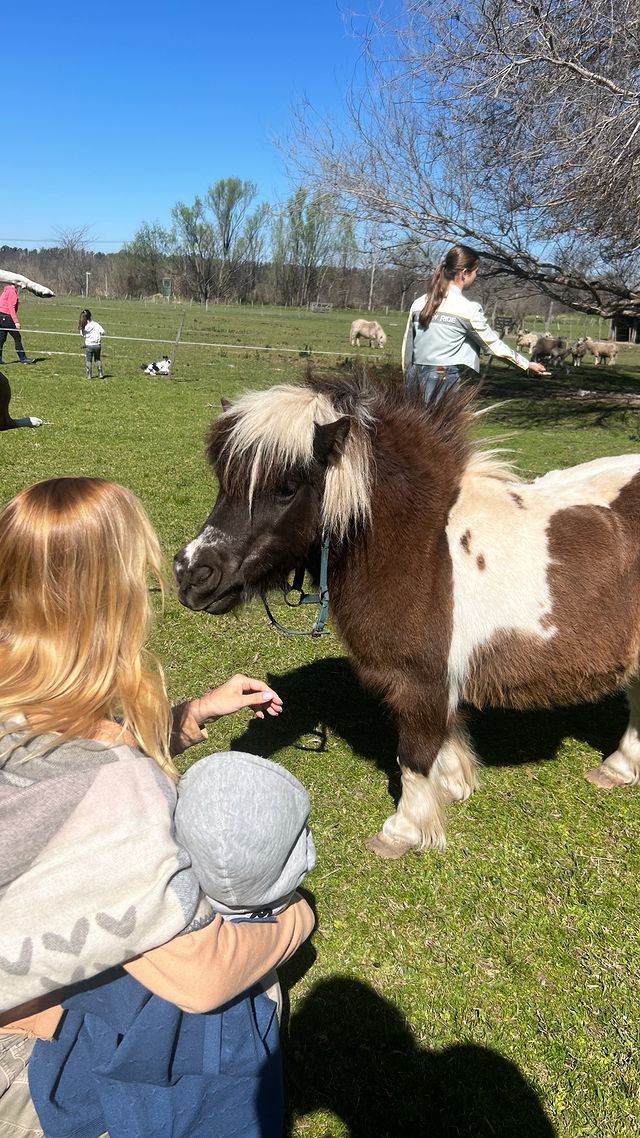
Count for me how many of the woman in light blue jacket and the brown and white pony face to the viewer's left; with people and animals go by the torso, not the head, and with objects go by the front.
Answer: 1

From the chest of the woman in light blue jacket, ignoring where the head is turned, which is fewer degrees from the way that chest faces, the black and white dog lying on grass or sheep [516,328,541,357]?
the sheep

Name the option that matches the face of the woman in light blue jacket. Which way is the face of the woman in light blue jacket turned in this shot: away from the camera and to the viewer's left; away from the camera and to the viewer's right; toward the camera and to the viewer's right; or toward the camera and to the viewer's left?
away from the camera and to the viewer's right

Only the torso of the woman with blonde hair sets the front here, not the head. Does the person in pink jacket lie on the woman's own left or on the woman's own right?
on the woman's own left

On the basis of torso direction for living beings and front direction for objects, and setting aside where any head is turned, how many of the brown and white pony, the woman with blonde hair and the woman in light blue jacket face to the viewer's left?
1

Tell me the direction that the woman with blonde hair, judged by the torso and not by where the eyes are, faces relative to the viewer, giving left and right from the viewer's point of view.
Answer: facing away from the viewer and to the right of the viewer

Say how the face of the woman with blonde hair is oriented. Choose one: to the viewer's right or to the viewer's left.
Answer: to the viewer's right

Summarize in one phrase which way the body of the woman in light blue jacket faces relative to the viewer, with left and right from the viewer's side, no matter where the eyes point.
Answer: facing away from the viewer and to the right of the viewer

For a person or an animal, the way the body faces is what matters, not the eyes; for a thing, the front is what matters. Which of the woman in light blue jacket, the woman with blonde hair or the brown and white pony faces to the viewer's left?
the brown and white pony

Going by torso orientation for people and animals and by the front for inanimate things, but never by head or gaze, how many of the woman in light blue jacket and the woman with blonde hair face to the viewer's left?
0

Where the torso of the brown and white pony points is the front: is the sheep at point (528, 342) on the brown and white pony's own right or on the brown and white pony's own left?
on the brown and white pony's own right

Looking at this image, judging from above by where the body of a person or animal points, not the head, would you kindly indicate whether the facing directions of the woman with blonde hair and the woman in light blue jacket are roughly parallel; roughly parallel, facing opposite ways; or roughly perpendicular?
roughly parallel

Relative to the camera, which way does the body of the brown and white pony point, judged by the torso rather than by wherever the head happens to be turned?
to the viewer's left
